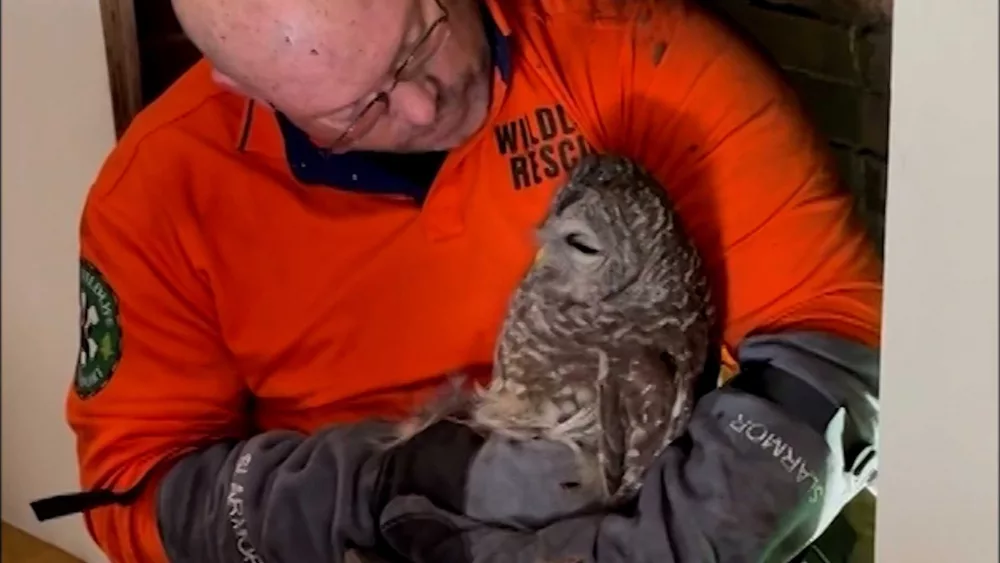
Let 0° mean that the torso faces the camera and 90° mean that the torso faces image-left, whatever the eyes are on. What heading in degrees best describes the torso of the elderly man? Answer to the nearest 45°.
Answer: approximately 0°
